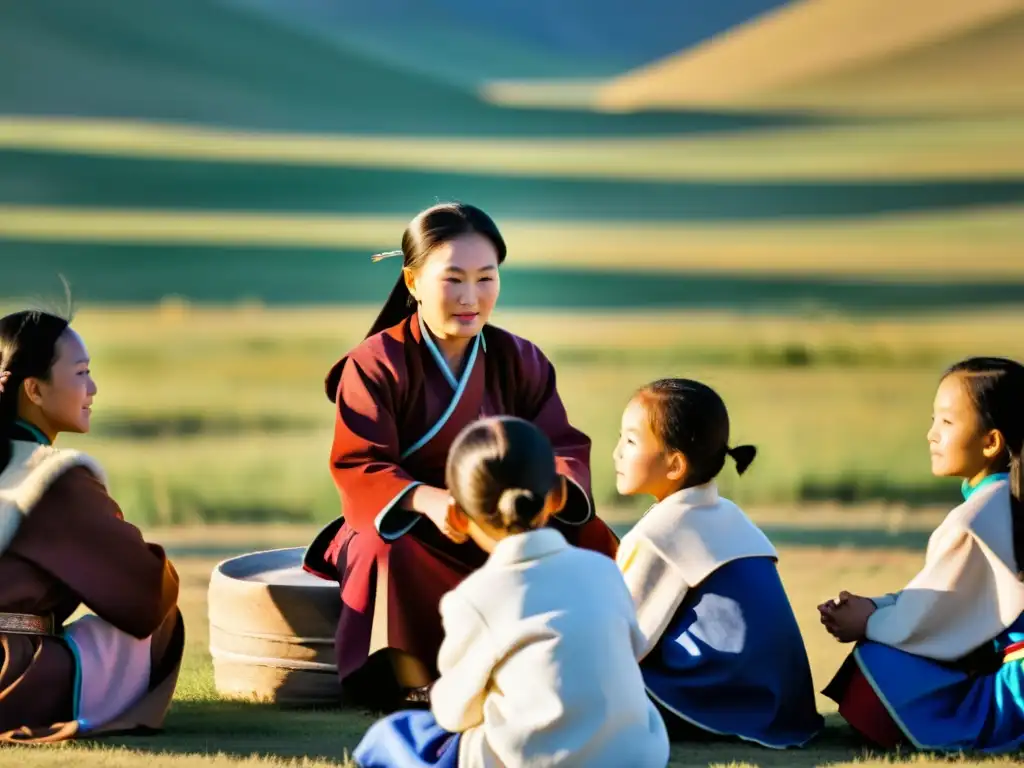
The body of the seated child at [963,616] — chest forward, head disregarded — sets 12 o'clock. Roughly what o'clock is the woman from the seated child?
The woman is roughly at 12 o'clock from the seated child.

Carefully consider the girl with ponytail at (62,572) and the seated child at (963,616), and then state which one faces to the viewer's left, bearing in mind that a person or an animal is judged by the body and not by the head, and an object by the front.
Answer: the seated child

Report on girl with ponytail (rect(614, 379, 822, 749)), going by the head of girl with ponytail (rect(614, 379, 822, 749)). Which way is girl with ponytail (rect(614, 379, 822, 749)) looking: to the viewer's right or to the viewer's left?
to the viewer's left

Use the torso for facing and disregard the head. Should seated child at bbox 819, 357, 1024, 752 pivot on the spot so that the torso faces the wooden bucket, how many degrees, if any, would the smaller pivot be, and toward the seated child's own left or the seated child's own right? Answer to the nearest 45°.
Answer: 0° — they already face it

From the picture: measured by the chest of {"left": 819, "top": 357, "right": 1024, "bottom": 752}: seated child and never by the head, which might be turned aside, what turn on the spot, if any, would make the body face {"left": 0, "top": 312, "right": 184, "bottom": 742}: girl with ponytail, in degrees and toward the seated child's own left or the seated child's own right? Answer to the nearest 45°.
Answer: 0° — they already face them

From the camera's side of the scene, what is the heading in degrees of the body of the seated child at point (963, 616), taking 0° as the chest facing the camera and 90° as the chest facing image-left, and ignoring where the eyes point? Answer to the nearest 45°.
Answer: approximately 90°

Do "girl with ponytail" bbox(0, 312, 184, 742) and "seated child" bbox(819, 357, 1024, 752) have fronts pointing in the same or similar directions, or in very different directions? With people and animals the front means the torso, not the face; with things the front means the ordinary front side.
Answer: very different directions

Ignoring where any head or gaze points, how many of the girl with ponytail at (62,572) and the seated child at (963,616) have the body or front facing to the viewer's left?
1

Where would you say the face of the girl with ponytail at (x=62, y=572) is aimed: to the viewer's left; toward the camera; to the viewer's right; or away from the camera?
to the viewer's right

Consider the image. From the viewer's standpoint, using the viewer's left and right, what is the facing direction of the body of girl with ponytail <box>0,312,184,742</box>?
facing to the right of the viewer
